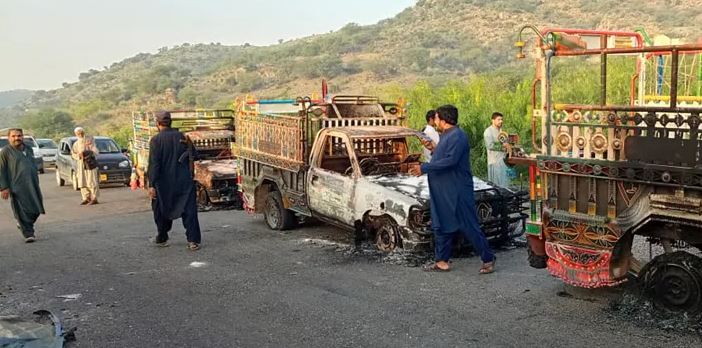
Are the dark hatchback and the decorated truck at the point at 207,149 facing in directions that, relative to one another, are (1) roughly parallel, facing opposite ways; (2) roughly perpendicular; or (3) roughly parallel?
roughly parallel

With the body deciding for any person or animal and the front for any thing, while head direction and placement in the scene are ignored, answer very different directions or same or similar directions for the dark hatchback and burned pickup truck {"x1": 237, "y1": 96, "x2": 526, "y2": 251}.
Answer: same or similar directions

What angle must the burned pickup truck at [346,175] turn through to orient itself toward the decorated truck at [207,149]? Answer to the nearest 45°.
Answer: approximately 180°

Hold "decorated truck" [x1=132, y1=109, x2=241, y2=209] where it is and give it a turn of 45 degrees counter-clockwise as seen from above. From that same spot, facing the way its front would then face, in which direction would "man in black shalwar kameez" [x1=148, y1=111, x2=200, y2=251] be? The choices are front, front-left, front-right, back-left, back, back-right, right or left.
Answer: right

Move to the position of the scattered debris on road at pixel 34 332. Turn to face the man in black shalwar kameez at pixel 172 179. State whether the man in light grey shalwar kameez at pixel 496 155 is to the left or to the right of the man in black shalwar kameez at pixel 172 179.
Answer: right

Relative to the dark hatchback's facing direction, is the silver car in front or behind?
behind

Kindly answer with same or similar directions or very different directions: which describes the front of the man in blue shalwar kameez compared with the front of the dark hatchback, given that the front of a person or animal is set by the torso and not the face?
very different directions

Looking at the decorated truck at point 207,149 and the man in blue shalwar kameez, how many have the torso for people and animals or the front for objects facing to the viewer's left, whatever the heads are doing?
1

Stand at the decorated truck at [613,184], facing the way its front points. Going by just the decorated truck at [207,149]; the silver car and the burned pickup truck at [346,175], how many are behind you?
3

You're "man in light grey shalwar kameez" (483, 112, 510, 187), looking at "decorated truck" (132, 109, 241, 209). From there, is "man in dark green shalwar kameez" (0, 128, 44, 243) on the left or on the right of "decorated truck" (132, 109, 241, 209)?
left

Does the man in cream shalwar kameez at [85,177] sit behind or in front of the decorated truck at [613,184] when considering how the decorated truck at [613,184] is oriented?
behind

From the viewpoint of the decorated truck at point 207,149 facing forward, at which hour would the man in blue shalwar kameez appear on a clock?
The man in blue shalwar kameez is roughly at 1 o'clock from the decorated truck.

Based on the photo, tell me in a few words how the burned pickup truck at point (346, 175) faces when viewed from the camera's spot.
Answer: facing the viewer and to the right of the viewer

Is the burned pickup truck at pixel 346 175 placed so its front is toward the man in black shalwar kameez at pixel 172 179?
no
